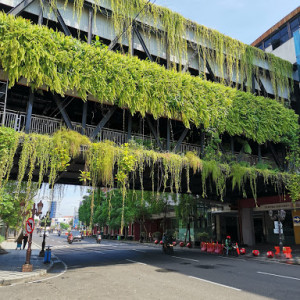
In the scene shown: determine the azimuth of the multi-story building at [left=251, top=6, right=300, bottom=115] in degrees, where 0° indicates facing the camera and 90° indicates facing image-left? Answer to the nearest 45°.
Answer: approximately 45°

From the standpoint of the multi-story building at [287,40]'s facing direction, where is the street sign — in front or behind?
in front
